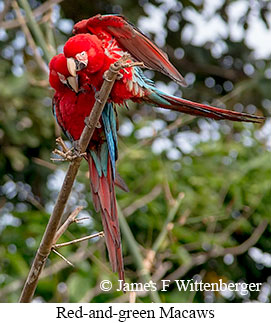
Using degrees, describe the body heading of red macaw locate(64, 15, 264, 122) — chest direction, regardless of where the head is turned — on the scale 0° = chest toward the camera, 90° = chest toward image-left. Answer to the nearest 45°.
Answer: approximately 90°
